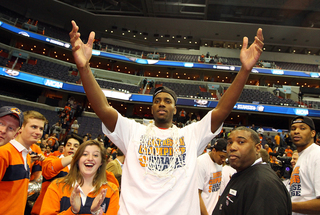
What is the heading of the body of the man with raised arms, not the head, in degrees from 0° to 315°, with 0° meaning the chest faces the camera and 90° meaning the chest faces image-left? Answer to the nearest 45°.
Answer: approximately 0°

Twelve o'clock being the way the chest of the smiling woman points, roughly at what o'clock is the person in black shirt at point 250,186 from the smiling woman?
The person in black shirt is roughly at 10 o'clock from the smiling woman.
